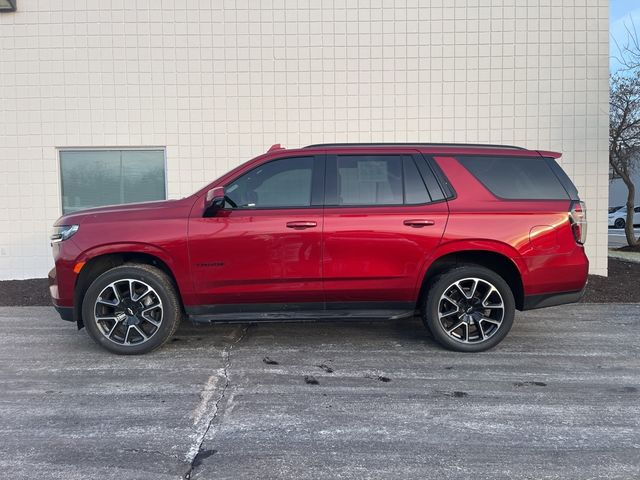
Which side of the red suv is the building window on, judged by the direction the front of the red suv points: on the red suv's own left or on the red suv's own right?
on the red suv's own right

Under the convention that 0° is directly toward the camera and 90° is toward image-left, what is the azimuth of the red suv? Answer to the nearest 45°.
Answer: approximately 90°
